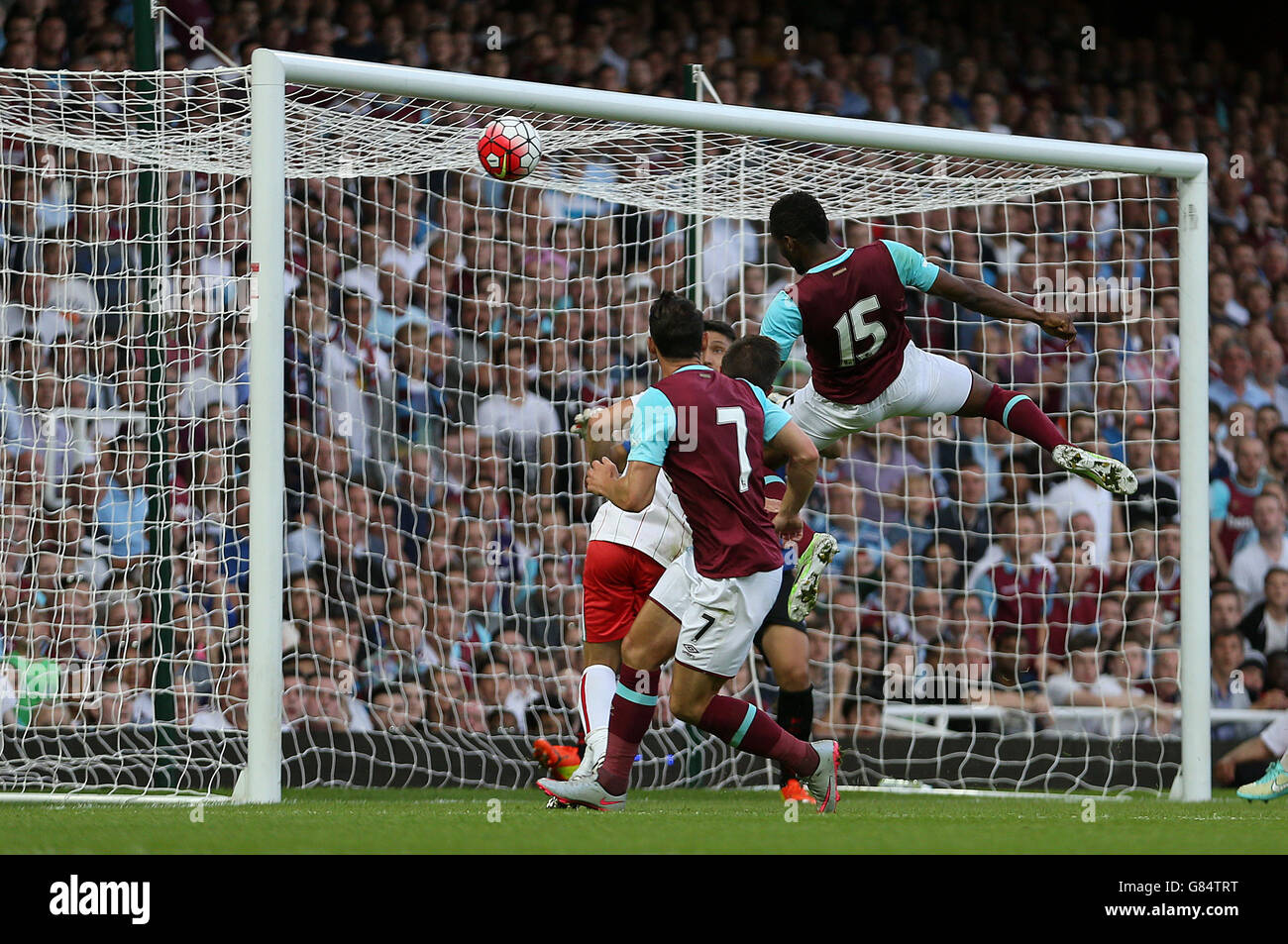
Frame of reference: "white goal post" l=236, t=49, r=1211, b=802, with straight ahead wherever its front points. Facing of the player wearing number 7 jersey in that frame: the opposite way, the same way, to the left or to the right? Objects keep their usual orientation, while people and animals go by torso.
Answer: the opposite way

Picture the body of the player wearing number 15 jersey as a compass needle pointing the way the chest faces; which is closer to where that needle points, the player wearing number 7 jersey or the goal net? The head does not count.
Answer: the goal net

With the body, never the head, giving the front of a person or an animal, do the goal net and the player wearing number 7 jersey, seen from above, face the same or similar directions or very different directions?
very different directions

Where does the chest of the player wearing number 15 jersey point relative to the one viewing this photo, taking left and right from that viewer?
facing away from the viewer and to the left of the viewer

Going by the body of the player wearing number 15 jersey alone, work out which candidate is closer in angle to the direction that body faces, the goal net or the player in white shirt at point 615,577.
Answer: the goal net

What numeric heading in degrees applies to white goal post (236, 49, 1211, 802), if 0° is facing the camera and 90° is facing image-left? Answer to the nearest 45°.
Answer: approximately 315°

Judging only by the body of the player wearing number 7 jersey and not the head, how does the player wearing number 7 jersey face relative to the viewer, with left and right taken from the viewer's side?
facing away from the viewer and to the left of the viewer
